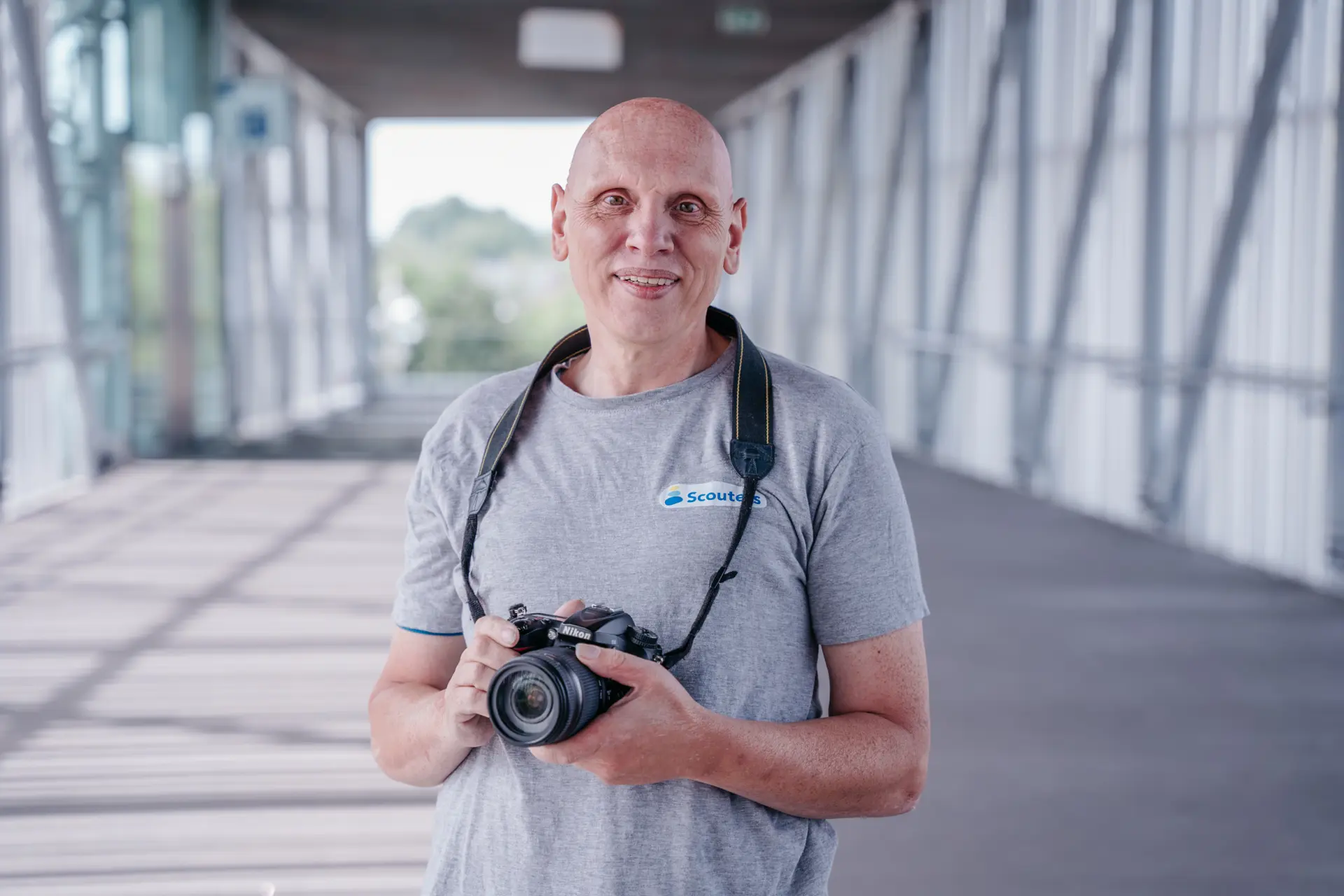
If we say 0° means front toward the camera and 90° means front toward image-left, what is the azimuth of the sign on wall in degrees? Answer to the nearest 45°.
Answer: approximately 0°

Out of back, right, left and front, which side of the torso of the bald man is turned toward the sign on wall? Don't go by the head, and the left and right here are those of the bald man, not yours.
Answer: back

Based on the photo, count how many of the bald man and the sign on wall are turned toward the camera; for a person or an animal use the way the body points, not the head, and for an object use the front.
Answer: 2

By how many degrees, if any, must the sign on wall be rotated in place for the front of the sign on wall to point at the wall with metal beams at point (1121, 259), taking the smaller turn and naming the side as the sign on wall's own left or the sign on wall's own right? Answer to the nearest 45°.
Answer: approximately 45° to the sign on wall's own left

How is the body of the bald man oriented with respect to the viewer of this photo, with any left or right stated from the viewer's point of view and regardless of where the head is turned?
facing the viewer

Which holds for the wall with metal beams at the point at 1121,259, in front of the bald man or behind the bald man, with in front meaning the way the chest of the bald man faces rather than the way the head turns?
behind

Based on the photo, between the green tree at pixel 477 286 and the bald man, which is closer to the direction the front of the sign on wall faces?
the bald man

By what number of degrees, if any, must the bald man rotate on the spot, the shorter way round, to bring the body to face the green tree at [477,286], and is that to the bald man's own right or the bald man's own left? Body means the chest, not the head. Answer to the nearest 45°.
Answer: approximately 180°

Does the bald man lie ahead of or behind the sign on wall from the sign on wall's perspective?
ahead
